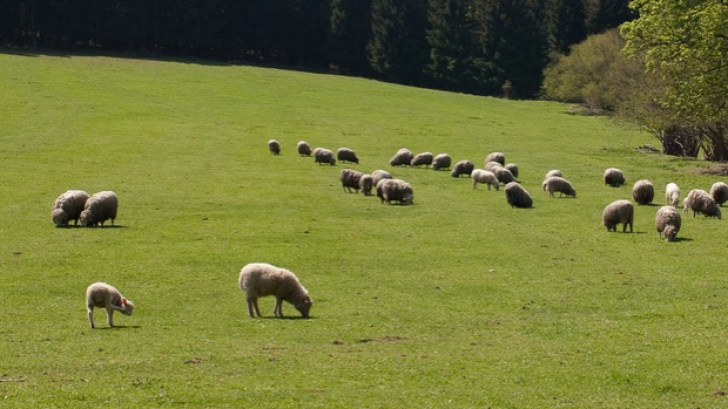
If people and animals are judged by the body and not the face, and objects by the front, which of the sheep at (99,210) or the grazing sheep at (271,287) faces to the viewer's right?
the grazing sheep

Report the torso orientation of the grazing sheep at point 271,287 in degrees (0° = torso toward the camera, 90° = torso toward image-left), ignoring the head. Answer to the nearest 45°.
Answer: approximately 270°

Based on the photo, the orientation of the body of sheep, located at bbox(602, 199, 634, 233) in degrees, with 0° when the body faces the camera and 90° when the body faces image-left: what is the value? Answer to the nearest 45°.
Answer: approximately 90°

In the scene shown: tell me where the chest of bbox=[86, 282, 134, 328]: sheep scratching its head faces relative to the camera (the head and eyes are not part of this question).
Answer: to the viewer's right

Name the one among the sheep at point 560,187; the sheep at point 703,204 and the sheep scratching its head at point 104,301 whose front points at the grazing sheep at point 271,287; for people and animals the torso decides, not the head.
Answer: the sheep scratching its head at point 104,301

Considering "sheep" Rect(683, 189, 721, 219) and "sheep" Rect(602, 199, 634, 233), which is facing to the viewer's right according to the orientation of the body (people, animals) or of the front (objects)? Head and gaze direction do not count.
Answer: "sheep" Rect(683, 189, 721, 219)

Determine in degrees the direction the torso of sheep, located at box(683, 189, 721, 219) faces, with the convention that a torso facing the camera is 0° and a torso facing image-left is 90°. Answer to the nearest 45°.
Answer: approximately 270°
